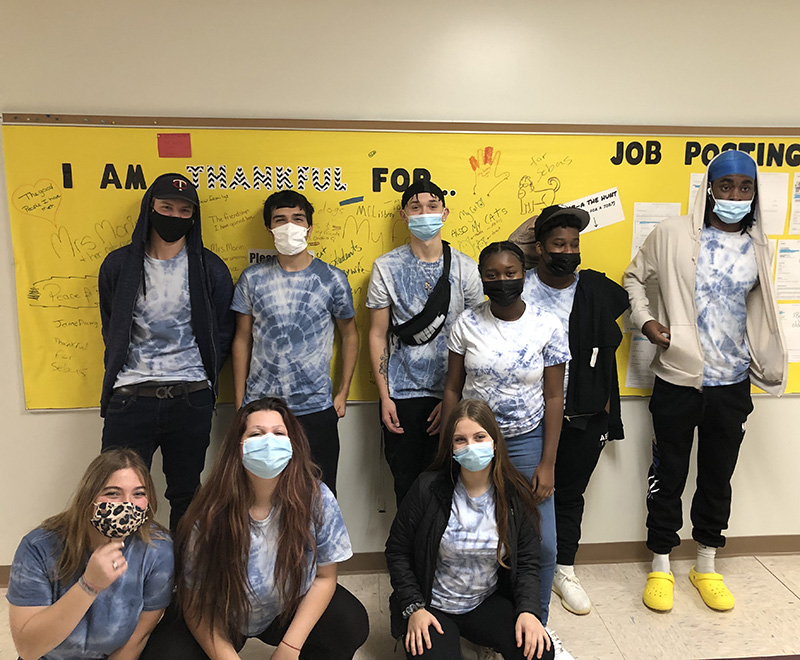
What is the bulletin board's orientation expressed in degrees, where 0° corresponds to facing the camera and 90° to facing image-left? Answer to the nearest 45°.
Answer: approximately 0°
